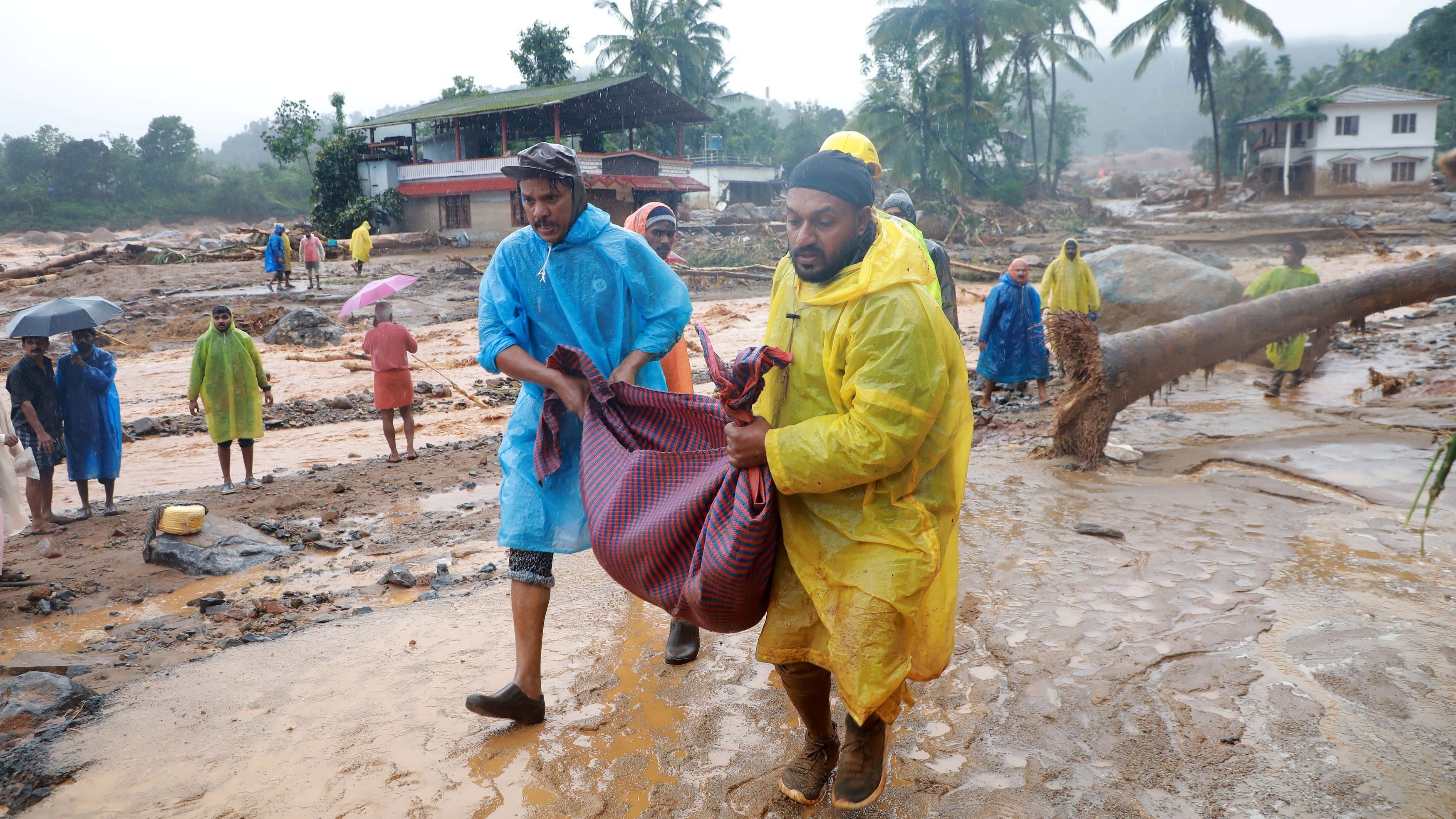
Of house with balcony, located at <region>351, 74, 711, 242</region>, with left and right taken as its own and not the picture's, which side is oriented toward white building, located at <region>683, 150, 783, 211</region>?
left

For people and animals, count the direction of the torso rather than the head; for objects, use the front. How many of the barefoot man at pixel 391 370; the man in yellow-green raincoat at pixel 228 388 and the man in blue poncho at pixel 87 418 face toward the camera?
2

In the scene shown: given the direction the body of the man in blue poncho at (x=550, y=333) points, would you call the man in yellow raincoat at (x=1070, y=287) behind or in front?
behind

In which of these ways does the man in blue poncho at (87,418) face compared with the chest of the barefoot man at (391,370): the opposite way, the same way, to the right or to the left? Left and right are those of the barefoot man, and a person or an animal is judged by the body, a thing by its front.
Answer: the opposite way

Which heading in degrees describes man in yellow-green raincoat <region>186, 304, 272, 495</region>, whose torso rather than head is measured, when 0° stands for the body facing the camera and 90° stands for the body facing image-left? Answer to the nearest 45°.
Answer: approximately 0°

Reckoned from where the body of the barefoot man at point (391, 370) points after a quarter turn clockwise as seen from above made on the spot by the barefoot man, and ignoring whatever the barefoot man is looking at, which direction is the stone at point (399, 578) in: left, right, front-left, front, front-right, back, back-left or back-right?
right

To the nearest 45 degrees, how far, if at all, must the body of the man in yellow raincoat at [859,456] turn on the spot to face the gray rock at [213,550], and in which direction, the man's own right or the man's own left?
approximately 90° to the man's own right
